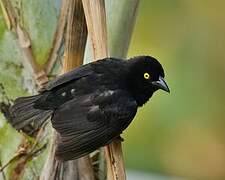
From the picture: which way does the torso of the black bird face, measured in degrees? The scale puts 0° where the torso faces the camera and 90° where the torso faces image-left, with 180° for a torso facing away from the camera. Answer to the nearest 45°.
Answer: approximately 270°
